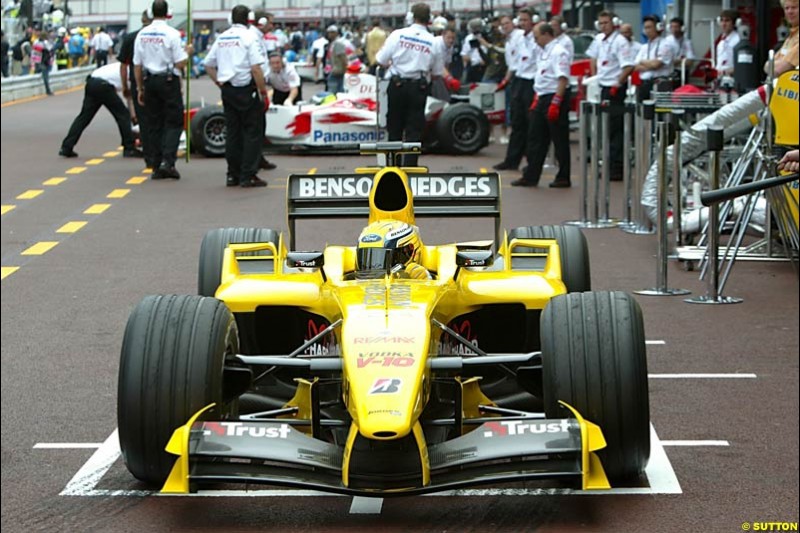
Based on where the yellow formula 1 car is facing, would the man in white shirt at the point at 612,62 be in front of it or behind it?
behind

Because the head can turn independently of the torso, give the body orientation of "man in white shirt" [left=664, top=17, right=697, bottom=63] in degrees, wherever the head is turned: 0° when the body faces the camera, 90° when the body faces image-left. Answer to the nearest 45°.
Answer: approximately 45°

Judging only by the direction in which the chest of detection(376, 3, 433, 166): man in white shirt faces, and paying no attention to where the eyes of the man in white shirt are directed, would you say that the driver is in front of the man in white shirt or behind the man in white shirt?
behind

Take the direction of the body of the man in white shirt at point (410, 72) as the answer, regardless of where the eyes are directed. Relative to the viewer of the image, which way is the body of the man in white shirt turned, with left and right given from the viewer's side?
facing away from the viewer

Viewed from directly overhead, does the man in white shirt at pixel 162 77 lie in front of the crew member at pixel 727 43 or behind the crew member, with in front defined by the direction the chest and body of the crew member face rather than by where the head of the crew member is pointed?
in front

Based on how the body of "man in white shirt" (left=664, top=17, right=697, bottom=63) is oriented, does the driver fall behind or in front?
in front

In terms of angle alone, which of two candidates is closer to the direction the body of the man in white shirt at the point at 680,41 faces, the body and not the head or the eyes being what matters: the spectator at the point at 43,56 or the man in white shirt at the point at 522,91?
the man in white shirt

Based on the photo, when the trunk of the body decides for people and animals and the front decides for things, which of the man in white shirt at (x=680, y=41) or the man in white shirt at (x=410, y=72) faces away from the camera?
the man in white shirt at (x=410, y=72)

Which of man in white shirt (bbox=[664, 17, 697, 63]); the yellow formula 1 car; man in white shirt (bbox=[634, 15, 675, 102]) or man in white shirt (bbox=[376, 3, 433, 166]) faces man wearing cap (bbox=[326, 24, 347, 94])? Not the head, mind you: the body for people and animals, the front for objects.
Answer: man in white shirt (bbox=[376, 3, 433, 166])

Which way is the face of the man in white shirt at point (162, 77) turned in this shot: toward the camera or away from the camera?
away from the camera

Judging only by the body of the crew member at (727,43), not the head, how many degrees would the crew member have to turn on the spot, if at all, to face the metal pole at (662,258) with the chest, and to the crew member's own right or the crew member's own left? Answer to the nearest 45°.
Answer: approximately 45° to the crew member's own left
